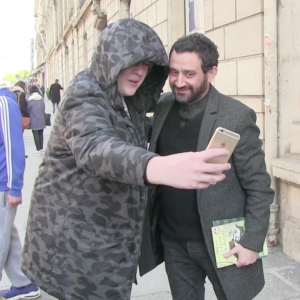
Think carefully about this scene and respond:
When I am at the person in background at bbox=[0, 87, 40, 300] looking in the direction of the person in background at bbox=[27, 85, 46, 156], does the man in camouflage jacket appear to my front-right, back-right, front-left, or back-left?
back-right

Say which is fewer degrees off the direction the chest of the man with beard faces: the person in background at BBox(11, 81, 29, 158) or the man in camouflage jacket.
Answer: the man in camouflage jacket

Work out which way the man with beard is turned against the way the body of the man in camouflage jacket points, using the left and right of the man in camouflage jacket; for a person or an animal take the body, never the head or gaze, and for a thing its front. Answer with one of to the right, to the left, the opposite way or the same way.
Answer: to the right

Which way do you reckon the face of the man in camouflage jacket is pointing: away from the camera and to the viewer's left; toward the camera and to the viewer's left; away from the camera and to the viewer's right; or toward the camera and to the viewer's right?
toward the camera and to the viewer's right

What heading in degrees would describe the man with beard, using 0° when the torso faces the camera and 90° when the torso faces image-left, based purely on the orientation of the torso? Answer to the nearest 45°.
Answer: approximately 45°

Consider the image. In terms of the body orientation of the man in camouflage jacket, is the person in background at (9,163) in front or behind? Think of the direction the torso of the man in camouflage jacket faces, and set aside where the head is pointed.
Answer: behind

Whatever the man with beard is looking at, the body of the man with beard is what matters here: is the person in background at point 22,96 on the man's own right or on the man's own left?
on the man's own right

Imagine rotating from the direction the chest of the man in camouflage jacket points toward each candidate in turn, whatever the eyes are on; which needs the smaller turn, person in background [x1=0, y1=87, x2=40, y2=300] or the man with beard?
the man with beard

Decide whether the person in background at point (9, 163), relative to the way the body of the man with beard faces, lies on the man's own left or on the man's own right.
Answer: on the man's own right
